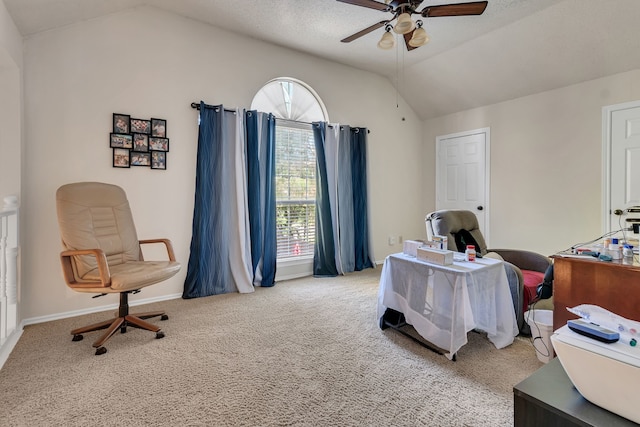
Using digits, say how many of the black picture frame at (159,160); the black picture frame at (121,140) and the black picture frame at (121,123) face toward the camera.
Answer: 3

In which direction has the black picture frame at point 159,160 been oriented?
toward the camera

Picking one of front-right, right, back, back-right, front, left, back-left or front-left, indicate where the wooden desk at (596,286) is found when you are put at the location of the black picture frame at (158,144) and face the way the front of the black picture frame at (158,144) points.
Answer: front-left

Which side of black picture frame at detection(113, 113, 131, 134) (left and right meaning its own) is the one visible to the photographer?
front

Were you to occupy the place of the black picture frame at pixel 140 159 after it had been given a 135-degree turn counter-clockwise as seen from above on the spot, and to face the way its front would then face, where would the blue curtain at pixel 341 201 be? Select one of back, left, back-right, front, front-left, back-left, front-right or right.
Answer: front-right

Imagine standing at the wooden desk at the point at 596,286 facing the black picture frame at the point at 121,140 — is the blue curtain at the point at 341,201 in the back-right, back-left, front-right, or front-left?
front-right

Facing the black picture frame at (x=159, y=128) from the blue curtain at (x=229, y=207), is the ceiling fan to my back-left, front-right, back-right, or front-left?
back-left

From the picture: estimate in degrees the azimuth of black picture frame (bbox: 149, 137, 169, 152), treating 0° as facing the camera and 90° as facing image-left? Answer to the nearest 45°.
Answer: approximately 0°

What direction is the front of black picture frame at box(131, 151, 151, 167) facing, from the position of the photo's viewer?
facing the viewer

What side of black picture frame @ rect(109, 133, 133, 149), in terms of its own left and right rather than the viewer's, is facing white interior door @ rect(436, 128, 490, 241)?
left

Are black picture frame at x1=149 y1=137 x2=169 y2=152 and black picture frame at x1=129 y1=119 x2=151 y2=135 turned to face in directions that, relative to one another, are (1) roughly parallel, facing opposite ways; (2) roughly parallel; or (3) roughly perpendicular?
roughly parallel

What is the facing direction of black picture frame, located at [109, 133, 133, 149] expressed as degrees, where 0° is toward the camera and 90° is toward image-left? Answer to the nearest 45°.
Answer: approximately 0°

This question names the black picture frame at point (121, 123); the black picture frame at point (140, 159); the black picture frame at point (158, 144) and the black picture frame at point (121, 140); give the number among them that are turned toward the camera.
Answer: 4

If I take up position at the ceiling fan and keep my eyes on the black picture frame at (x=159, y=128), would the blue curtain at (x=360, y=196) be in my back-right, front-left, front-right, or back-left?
front-right
